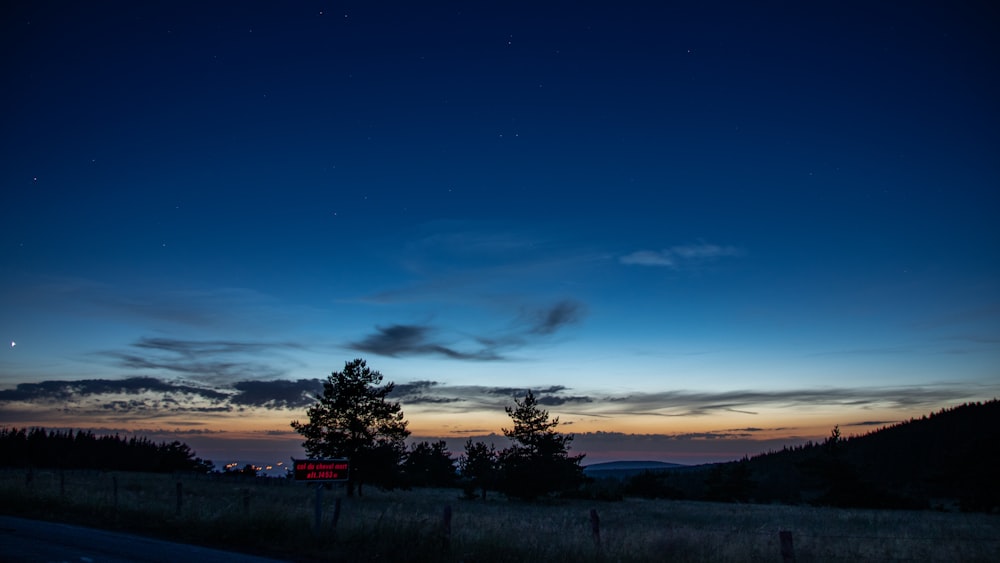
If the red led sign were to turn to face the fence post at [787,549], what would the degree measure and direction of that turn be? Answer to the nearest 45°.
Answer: approximately 45° to its left

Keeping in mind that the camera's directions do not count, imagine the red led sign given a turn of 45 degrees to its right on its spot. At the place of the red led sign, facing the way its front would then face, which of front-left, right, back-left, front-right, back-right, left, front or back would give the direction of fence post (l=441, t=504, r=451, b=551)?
left

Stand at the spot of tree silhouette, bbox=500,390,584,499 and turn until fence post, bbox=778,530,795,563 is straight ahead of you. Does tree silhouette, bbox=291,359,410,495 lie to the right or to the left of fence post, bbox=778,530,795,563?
right

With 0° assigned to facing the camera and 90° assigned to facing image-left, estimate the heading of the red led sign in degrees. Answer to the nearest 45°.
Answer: approximately 0°

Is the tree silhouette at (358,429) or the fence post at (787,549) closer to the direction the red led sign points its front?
the fence post

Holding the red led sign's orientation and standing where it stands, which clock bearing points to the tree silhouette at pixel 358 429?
The tree silhouette is roughly at 6 o'clock from the red led sign.
